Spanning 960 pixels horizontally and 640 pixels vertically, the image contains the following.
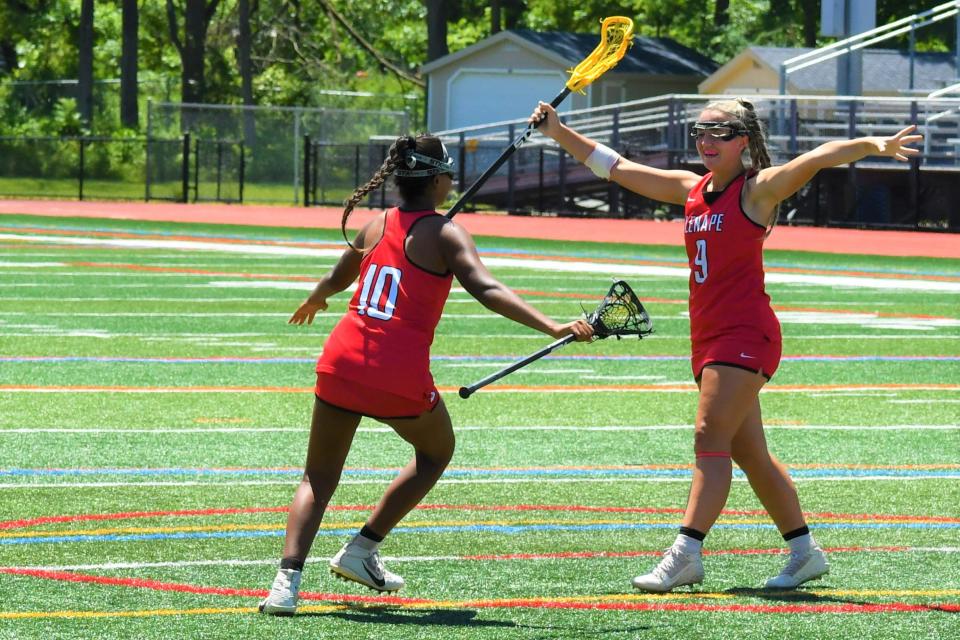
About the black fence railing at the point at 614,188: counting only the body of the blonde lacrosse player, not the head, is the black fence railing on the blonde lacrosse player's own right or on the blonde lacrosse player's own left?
on the blonde lacrosse player's own right

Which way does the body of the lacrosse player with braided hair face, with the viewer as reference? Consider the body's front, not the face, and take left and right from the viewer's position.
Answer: facing away from the viewer and to the right of the viewer

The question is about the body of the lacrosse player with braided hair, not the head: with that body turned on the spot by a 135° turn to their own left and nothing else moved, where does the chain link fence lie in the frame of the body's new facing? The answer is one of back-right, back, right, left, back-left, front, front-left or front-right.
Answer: right

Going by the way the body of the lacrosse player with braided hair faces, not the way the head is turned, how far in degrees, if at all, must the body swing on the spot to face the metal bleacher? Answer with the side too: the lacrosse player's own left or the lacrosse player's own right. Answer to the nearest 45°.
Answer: approximately 45° to the lacrosse player's own left

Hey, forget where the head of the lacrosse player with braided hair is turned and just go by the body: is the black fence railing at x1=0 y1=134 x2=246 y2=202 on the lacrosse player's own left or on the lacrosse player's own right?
on the lacrosse player's own left

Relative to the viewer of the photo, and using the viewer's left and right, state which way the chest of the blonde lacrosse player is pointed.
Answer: facing the viewer and to the left of the viewer

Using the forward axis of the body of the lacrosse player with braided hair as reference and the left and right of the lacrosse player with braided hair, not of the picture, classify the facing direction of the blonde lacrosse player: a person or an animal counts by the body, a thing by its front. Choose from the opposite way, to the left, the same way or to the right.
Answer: the opposite way

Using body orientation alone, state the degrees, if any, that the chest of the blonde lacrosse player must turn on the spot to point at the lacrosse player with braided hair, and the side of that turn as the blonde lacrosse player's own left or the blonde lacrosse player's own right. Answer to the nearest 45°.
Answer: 0° — they already face them

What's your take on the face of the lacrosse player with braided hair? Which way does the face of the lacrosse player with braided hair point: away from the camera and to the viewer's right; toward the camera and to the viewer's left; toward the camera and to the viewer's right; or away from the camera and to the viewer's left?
away from the camera and to the viewer's right

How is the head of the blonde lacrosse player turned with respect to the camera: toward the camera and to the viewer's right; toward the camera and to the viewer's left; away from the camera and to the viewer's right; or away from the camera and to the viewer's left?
toward the camera and to the viewer's left

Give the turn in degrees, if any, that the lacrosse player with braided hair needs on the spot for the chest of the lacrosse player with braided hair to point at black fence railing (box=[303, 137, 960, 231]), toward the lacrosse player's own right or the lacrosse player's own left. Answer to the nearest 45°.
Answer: approximately 45° to the lacrosse player's own left

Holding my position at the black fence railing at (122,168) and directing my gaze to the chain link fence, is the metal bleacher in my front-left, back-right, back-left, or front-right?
front-right

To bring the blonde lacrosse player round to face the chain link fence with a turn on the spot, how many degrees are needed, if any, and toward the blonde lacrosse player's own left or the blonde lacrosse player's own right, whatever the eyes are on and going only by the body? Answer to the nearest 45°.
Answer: approximately 135° to the blonde lacrosse player's own right

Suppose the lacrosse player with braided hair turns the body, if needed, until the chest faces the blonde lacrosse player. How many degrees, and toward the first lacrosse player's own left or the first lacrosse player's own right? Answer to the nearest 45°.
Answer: approximately 45° to the first lacrosse player's own right

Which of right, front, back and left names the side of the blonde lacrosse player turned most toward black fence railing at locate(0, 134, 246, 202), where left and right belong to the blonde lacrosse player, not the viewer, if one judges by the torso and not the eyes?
right

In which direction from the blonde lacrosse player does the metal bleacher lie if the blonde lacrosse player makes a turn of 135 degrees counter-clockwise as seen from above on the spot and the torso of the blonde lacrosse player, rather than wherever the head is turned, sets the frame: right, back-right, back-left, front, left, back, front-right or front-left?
left
